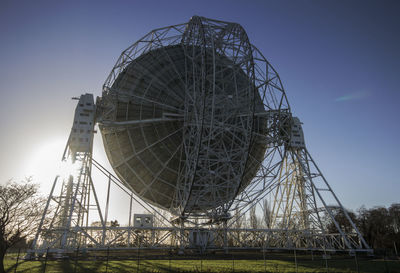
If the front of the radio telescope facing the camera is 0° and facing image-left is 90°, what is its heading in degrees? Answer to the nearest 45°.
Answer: approximately 135°
